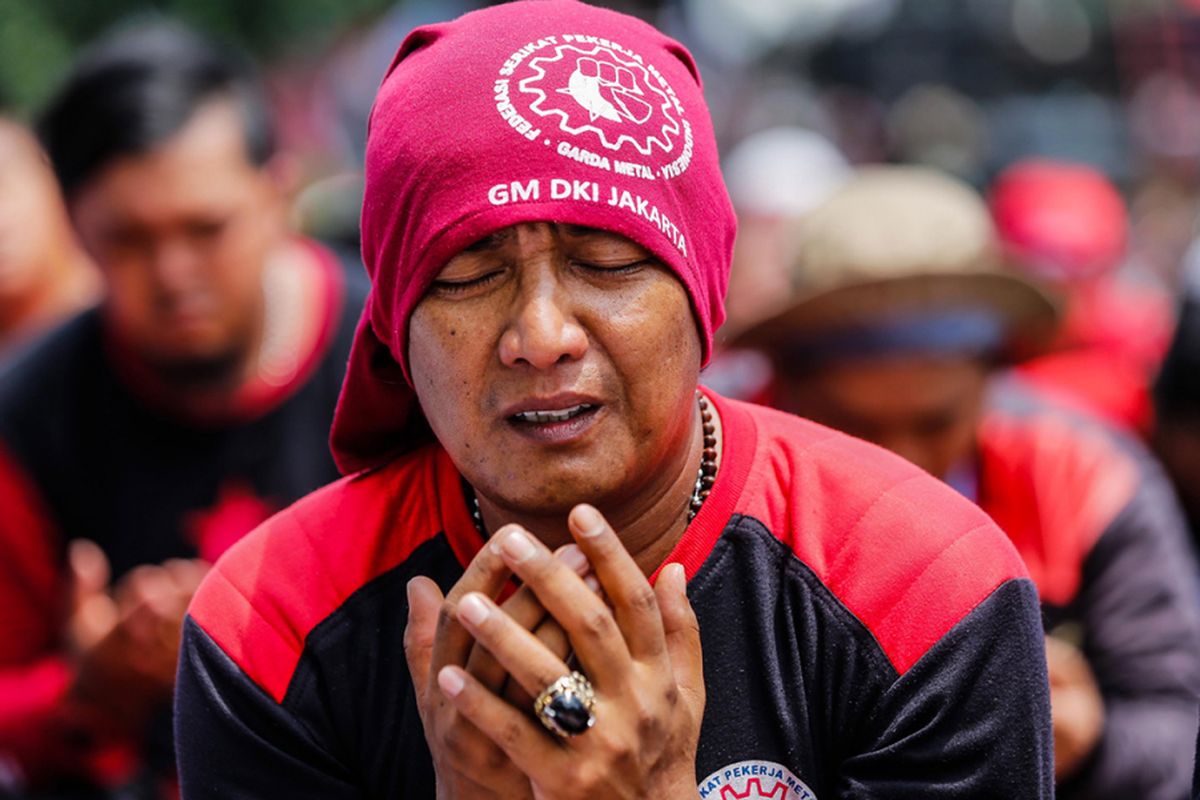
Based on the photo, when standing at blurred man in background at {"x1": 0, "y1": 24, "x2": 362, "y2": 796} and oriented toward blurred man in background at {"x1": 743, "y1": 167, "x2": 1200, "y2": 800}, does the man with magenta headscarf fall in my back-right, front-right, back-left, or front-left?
front-right

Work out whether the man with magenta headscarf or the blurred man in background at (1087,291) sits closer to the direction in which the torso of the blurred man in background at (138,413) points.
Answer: the man with magenta headscarf

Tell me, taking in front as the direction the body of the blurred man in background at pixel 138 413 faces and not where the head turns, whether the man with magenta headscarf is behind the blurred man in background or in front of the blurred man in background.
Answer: in front

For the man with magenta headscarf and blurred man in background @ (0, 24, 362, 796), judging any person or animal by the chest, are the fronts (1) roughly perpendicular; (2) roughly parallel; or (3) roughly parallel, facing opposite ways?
roughly parallel

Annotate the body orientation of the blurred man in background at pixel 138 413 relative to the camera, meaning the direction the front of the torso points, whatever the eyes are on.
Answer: toward the camera

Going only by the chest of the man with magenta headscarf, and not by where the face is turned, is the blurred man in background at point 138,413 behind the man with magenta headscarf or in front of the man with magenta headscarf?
behind

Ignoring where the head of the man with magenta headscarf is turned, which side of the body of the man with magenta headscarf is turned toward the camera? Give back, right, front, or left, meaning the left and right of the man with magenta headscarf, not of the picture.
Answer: front

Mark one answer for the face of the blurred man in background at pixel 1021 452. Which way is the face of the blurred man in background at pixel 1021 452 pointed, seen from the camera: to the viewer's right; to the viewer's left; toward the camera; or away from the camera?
toward the camera

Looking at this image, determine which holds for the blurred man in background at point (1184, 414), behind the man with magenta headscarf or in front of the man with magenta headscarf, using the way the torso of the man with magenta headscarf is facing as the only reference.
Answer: behind

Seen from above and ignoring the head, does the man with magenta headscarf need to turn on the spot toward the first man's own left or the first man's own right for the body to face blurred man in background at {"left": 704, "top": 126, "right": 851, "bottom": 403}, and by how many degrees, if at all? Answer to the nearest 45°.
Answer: approximately 180°

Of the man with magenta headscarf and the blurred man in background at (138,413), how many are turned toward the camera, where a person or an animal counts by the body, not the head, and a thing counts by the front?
2

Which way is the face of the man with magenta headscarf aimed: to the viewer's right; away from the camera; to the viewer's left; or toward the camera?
toward the camera

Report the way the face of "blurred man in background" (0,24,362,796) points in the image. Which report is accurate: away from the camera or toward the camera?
toward the camera

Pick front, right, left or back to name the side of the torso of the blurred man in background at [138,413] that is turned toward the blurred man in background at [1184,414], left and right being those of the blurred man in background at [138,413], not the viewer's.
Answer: left

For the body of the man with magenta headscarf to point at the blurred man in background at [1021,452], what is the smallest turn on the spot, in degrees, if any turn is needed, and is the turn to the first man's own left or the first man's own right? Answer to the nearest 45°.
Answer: approximately 135° to the first man's own left
